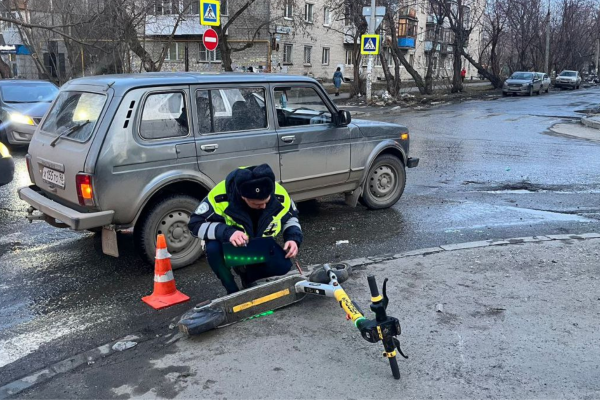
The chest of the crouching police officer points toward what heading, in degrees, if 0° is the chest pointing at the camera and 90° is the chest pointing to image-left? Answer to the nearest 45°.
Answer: approximately 0°

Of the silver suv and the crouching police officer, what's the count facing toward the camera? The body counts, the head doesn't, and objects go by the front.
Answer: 1

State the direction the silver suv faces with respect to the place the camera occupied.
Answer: facing away from the viewer and to the right of the viewer

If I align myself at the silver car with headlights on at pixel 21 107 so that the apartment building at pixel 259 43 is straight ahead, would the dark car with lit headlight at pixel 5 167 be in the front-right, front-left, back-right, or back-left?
back-right

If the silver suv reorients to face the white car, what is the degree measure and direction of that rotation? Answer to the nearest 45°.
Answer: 0° — it already faces it

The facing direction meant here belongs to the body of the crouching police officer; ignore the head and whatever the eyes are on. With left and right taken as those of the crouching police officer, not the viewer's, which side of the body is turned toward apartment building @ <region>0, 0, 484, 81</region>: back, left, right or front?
back

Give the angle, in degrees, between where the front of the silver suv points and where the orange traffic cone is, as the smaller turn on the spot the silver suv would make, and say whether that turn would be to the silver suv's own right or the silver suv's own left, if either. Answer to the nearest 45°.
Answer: approximately 135° to the silver suv's own right

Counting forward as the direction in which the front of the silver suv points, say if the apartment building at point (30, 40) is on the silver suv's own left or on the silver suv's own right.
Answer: on the silver suv's own left
